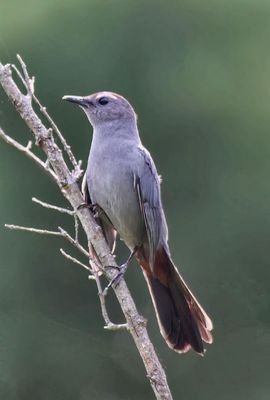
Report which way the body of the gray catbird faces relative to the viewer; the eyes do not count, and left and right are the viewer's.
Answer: facing the viewer and to the left of the viewer
